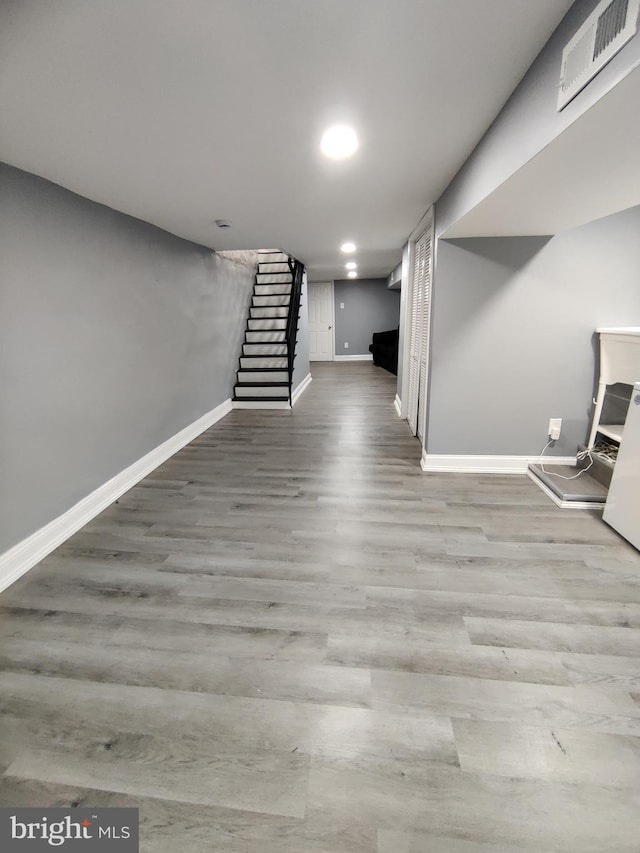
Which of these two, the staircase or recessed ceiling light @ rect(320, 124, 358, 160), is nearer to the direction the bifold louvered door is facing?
the staircase

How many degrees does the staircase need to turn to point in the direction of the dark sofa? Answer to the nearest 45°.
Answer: approximately 135° to its left

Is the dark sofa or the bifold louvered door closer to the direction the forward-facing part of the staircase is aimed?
the bifold louvered door

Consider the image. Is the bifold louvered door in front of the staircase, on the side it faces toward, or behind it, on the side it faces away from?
in front

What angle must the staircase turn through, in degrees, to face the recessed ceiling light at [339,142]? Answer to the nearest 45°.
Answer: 0° — it already faces it

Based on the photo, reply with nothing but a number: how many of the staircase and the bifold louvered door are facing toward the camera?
1

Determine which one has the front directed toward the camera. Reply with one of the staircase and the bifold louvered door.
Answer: the staircase

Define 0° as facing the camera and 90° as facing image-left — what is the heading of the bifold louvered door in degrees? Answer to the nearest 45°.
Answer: approximately 90°

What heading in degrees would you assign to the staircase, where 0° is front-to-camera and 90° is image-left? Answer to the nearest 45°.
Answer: approximately 0°

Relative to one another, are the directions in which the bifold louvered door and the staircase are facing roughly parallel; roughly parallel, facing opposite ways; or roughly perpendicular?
roughly perpendicular

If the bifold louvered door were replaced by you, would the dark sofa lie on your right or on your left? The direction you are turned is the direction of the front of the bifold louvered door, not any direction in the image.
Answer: on your right
